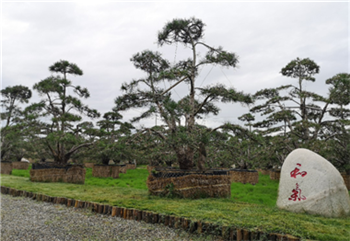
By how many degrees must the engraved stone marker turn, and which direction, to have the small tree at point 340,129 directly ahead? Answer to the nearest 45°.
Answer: approximately 180°

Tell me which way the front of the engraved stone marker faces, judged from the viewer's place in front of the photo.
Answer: facing the viewer

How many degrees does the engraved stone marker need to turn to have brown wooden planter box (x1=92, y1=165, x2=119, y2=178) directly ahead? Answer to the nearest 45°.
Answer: approximately 135° to its right

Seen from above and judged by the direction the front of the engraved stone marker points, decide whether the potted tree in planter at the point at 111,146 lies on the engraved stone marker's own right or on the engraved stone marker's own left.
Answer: on the engraved stone marker's own right

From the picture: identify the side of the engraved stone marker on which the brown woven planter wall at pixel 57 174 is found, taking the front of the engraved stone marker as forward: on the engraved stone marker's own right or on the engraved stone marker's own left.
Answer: on the engraved stone marker's own right

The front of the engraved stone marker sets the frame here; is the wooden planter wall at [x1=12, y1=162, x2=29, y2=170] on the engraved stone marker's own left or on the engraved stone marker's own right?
on the engraved stone marker's own right

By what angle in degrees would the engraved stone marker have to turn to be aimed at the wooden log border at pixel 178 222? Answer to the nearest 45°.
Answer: approximately 45° to its right

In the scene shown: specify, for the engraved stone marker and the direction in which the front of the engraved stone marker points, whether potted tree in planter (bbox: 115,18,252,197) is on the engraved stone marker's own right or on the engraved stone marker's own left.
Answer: on the engraved stone marker's own right

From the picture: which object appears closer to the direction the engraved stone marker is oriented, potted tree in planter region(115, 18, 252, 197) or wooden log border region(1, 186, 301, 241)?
the wooden log border
